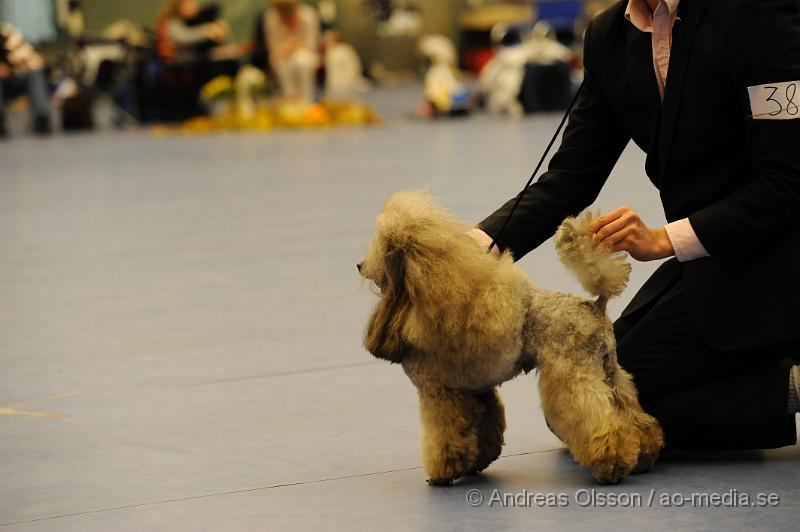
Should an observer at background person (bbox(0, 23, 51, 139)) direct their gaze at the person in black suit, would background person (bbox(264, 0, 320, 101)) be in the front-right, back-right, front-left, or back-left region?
front-left

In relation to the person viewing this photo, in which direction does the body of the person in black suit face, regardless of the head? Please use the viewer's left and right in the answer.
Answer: facing the viewer and to the left of the viewer

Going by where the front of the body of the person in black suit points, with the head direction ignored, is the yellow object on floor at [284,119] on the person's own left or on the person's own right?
on the person's own right

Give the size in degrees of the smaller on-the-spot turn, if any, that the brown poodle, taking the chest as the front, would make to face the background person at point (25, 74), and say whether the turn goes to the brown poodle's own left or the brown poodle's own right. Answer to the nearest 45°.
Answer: approximately 45° to the brown poodle's own right

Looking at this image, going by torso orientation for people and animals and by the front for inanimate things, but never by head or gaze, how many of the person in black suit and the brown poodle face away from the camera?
0

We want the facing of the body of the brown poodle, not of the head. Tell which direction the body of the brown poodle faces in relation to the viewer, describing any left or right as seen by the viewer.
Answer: facing to the left of the viewer

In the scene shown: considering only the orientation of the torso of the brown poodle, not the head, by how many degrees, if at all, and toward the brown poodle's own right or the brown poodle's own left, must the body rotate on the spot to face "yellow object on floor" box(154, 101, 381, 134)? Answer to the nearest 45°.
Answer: approximately 90° to the brown poodle's own right

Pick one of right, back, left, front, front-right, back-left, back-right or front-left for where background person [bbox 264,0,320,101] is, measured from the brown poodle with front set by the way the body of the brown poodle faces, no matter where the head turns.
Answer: right

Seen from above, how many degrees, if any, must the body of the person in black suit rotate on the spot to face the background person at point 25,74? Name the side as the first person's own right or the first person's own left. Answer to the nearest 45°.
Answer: approximately 90° to the first person's own right
